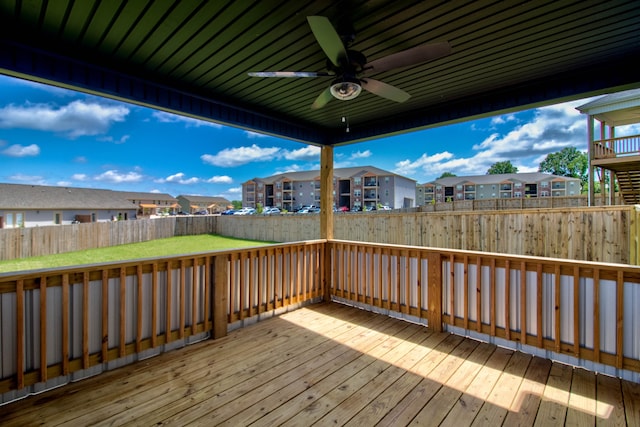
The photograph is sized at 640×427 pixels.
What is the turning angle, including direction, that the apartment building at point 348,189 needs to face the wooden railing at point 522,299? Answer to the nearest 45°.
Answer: approximately 45° to its left

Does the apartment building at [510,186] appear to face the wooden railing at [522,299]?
yes

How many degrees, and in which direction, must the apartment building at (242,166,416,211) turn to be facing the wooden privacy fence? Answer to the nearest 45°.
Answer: approximately 45° to its left

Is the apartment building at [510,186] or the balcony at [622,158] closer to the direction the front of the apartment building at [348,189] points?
the balcony

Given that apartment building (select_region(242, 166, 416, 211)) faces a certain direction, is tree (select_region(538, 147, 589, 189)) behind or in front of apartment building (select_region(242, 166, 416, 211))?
behind

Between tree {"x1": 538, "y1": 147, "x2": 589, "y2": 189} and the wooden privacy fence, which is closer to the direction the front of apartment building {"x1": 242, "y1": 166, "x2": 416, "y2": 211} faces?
the wooden privacy fence

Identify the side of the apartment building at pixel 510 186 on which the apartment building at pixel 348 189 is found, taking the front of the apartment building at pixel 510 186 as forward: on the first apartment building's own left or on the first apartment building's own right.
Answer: on the first apartment building's own right

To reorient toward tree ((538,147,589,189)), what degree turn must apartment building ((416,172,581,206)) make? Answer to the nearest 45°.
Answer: approximately 135° to its left

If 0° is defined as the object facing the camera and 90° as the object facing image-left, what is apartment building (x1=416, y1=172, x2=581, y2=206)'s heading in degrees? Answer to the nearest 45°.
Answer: approximately 0°

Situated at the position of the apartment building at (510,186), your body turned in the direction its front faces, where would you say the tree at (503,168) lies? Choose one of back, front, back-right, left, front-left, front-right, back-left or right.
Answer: back

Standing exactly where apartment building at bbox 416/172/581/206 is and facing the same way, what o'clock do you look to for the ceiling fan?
The ceiling fan is roughly at 12 o'clock from the apartment building.

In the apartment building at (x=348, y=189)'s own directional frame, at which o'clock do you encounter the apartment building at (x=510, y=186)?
the apartment building at (x=510, y=186) is roughly at 8 o'clock from the apartment building at (x=348, y=189).

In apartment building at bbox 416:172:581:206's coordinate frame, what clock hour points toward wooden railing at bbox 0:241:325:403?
The wooden railing is roughly at 12 o'clock from the apartment building.
